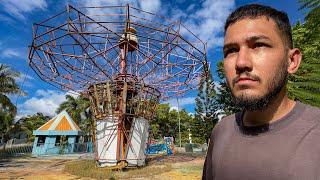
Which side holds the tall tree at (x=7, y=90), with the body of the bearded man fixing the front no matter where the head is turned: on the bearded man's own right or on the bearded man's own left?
on the bearded man's own right

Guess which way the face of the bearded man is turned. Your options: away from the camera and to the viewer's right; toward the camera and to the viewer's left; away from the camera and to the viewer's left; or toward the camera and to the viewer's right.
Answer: toward the camera and to the viewer's left

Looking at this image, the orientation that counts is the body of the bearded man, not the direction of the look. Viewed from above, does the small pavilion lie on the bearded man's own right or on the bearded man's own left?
on the bearded man's own right

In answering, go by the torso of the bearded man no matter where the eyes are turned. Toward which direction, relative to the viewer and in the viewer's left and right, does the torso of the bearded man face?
facing the viewer and to the left of the viewer
